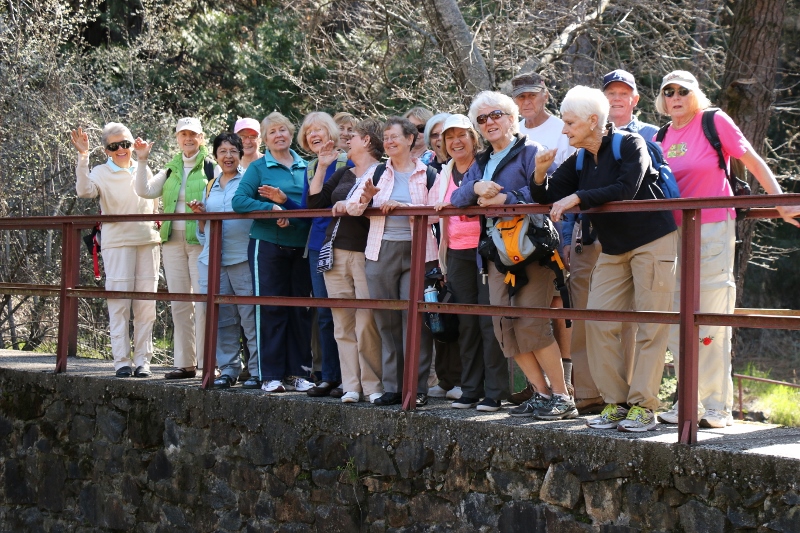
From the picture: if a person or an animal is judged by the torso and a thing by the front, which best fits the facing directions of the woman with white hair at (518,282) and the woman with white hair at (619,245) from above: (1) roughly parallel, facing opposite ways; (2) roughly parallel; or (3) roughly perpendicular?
roughly parallel

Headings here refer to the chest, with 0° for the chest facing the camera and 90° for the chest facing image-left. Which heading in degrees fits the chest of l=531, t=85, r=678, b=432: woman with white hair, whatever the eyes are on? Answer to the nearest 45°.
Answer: approximately 45°

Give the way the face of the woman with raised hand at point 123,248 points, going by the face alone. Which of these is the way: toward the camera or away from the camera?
toward the camera

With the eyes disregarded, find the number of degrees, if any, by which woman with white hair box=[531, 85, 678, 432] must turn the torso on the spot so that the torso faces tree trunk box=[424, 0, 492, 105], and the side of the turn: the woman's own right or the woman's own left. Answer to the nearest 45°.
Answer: approximately 135° to the woman's own right

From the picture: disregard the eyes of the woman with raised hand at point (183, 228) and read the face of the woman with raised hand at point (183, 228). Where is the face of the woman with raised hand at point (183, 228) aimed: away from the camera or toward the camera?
toward the camera

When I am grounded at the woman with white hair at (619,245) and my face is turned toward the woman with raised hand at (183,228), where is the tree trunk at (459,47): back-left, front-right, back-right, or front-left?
front-right

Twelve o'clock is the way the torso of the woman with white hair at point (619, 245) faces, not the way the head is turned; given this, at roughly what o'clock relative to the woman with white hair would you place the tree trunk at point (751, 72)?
The tree trunk is roughly at 5 o'clock from the woman with white hair.

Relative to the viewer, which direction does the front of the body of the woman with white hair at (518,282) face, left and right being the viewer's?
facing the viewer and to the left of the viewer

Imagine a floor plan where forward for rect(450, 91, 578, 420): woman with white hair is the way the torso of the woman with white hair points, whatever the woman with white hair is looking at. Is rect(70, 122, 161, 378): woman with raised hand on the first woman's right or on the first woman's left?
on the first woman's right

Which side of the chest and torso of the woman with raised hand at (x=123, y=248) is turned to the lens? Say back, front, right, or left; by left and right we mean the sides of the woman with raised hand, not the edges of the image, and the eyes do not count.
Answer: front

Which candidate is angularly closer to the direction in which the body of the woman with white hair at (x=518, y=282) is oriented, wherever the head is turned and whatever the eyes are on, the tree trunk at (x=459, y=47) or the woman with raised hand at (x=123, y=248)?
the woman with raised hand

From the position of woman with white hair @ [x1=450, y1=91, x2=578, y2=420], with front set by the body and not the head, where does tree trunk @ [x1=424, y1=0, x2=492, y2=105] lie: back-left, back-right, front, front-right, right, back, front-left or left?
back-right

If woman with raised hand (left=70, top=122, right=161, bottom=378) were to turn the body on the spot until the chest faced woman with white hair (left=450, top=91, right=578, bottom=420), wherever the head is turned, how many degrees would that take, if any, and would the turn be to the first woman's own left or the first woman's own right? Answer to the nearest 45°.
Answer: approximately 45° to the first woman's own left

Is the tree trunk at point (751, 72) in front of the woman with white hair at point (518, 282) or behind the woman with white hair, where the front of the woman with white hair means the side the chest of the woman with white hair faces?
behind

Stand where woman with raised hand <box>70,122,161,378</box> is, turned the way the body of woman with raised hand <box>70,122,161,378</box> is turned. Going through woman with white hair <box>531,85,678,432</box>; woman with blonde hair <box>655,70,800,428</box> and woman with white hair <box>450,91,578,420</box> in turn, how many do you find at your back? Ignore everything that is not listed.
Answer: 0

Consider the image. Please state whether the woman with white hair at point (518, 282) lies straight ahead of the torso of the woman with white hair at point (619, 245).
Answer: no
